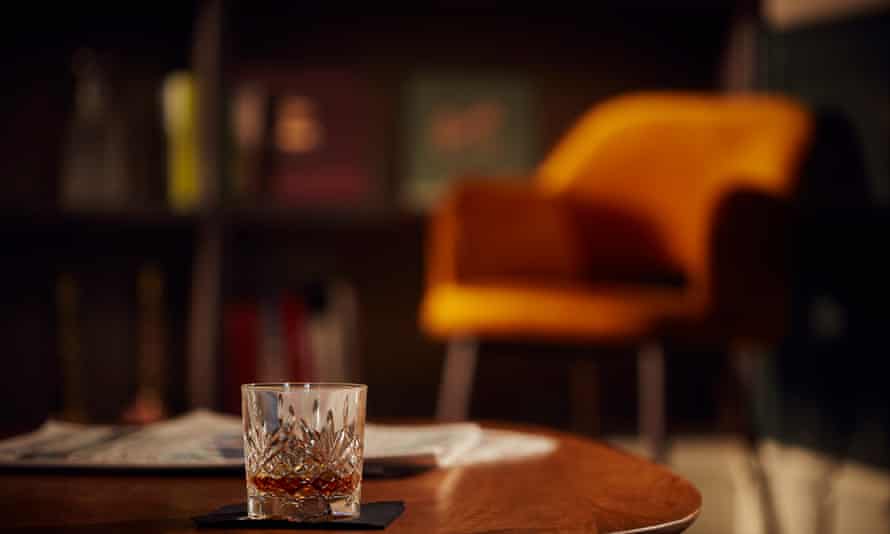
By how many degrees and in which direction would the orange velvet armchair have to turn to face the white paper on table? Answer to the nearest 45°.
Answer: approximately 45° to its left

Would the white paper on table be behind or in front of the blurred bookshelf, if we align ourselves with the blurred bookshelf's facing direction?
in front

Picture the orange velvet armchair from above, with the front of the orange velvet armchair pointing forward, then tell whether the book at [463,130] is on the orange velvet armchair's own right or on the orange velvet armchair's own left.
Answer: on the orange velvet armchair's own right

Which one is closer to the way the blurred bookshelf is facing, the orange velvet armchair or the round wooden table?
the round wooden table

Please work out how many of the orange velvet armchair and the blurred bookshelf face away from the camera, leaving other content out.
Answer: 0

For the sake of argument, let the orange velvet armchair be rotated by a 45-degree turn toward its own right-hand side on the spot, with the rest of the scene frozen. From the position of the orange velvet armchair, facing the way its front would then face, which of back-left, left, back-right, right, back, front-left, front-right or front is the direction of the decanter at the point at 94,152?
front

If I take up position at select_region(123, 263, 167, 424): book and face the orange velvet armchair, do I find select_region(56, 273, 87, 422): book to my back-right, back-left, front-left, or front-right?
back-right
